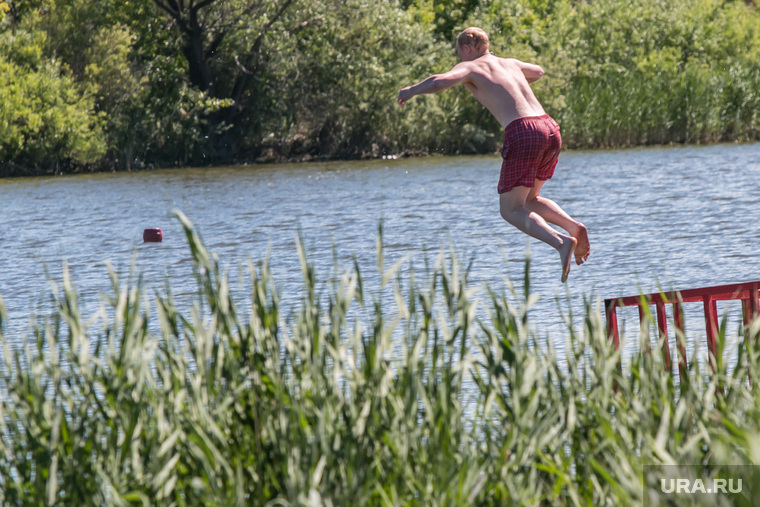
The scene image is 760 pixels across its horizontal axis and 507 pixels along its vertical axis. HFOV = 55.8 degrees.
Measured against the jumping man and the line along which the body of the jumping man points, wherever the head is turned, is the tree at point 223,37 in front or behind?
in front

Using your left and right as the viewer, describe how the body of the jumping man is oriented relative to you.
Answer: facing away from the viewer and to the left of the viewer

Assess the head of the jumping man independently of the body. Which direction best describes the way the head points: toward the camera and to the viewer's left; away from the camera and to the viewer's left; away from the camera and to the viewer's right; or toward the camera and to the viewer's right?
away from the camera and to the viewer's left
